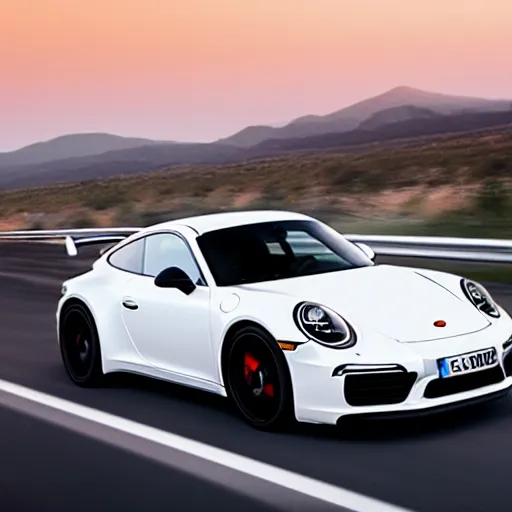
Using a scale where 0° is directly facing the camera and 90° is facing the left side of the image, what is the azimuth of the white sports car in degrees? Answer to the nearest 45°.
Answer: approximately 315°

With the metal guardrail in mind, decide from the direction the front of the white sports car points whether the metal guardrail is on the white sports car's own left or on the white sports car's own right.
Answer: on the white sports car's own left
